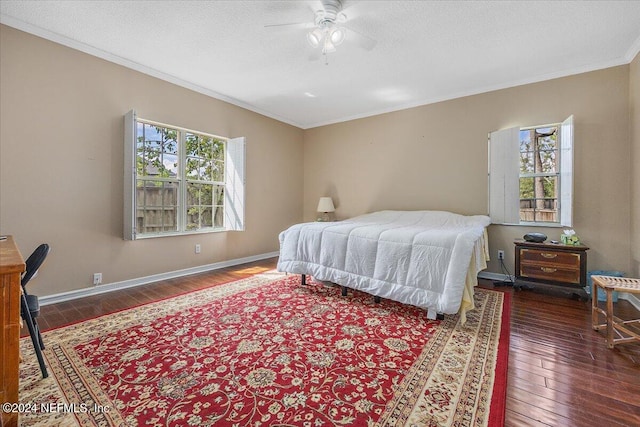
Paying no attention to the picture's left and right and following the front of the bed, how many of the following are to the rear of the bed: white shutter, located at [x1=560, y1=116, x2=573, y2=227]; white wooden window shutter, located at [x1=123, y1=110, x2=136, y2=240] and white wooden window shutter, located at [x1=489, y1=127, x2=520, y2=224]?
2

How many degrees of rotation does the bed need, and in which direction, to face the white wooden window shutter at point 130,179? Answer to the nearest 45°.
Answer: approximately 45° to its right

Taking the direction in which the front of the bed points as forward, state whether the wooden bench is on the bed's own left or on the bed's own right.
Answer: on the bed's own left

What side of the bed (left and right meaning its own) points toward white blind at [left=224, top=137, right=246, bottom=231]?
right

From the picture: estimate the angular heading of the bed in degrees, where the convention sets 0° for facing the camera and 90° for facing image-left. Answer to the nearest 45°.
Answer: approximately 45°

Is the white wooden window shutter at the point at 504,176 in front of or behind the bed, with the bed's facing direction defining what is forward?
behind

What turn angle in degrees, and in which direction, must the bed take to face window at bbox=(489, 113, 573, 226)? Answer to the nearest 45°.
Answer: approximately 180°

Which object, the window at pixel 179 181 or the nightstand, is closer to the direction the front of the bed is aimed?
the window

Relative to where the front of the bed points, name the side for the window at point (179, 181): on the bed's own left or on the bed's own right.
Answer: on the bed's own right
